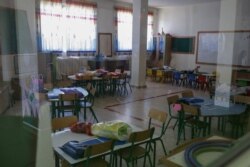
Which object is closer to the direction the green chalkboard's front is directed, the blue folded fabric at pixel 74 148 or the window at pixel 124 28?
the blue folded fabric

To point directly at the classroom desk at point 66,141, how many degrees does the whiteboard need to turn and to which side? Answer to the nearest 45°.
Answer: approximately 45° to its left

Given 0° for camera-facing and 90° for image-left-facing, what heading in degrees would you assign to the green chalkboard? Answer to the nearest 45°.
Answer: approximately 0°

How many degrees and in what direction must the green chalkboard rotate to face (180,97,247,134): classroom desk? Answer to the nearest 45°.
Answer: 0° — it already faces it

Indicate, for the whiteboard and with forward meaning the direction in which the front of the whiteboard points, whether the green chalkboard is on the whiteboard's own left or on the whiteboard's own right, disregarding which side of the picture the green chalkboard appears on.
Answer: on the whiteboard's own right

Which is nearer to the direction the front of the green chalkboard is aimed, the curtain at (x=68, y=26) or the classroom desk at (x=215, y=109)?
the classroom desk

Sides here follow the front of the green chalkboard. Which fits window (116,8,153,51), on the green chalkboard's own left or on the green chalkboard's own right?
on the green chalkboard's own right

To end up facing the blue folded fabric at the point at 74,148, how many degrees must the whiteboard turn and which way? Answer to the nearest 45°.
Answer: approximately 45° to its left

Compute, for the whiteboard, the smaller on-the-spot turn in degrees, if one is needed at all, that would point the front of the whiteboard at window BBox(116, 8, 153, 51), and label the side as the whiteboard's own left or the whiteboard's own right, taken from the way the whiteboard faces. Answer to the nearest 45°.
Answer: approximately 45° to the whiteboard's own right
